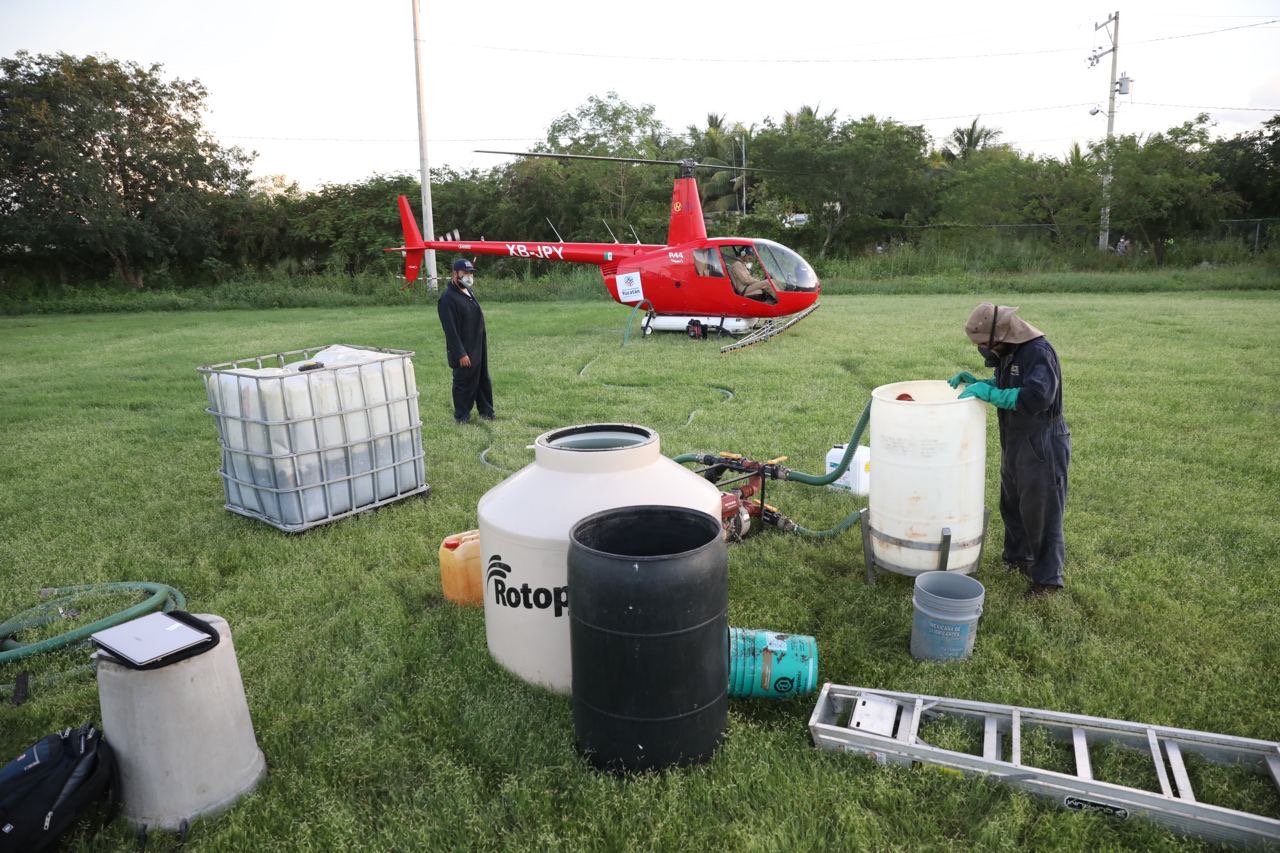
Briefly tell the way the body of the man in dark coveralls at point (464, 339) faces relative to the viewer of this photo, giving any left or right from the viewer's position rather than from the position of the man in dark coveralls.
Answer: facing the viewer and to the right of the viewer

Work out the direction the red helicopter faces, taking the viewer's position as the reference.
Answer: facing to the right of the viewer

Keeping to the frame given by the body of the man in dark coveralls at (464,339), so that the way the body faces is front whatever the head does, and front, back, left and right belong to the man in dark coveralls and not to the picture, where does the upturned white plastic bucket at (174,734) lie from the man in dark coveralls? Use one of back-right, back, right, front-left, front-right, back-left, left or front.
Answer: front-right

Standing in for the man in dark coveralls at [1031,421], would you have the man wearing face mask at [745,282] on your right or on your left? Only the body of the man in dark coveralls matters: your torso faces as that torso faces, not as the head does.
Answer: on your right

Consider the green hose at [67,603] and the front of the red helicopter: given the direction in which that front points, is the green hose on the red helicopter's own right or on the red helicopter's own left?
on the red helicopter's own right

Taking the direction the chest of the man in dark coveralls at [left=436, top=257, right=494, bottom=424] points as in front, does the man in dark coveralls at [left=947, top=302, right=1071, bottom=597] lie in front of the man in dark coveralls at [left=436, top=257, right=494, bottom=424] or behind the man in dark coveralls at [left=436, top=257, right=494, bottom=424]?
in front

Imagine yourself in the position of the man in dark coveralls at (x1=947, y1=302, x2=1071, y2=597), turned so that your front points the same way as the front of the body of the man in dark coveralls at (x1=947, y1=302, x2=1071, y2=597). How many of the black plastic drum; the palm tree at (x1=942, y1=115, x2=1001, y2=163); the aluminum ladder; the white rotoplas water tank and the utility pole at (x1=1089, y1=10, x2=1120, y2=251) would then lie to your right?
2

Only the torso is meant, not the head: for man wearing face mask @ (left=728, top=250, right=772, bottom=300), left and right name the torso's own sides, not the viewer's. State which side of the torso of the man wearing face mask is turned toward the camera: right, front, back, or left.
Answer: right

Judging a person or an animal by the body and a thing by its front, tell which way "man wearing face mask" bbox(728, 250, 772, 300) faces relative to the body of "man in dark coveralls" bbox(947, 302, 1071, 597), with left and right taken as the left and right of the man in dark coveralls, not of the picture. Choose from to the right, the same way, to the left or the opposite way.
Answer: the opposite way

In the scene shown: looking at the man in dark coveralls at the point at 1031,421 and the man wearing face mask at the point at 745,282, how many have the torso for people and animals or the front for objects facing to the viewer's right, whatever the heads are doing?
1

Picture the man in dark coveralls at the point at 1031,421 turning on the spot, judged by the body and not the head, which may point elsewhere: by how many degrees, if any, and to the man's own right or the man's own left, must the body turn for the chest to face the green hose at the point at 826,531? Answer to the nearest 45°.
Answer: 0° — they already face it

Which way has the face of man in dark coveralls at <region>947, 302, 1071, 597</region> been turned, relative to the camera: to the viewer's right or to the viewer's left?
to the viewer's left

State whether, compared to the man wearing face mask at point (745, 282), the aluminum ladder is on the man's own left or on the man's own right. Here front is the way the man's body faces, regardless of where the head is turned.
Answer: on the man's own right

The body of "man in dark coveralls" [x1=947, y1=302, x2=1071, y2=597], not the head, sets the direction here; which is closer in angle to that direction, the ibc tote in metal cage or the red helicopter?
the ibc tote in metal cage

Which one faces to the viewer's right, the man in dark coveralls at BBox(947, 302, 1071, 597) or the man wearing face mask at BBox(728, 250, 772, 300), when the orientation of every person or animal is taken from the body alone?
the man wearing face mask

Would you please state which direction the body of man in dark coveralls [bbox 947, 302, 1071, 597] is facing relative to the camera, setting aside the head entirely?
to the viewer's left

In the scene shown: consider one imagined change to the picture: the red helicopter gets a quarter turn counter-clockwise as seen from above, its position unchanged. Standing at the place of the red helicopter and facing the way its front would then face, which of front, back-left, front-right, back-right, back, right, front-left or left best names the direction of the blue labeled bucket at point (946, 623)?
back
